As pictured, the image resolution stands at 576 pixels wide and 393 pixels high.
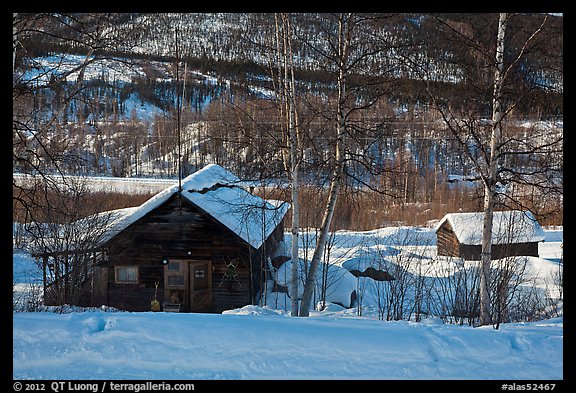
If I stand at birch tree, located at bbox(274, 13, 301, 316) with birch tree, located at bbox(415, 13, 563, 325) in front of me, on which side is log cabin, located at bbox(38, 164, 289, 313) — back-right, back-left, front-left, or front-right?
back-left

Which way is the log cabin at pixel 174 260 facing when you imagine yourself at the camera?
facing the viewer

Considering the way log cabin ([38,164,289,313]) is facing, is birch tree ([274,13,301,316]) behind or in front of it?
in front

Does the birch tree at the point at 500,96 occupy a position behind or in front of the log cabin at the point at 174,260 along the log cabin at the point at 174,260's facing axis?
in front
